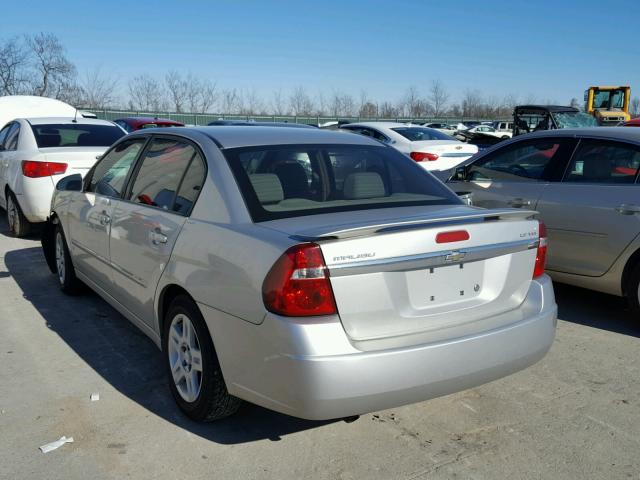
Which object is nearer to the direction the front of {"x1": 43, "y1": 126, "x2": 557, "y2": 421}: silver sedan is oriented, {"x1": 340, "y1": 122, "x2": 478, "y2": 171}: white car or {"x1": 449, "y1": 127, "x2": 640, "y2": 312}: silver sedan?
the white car

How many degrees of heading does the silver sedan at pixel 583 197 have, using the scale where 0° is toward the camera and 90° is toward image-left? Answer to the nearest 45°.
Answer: approximately 135°

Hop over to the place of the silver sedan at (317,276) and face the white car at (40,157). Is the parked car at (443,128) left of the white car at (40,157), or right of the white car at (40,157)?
right

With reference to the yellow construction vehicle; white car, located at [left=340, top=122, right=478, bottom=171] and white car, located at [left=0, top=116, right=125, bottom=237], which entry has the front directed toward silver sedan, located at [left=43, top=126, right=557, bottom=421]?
the yellow construction vehicle

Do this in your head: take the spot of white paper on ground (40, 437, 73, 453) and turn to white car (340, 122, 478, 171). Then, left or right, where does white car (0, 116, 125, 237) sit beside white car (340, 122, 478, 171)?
left

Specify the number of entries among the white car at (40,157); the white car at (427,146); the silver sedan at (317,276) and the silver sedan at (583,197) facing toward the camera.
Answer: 0

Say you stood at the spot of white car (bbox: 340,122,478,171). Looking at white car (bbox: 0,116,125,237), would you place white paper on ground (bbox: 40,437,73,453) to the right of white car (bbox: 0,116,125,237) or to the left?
left

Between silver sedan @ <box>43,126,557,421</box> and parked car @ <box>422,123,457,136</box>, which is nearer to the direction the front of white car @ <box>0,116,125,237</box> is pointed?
the parked car

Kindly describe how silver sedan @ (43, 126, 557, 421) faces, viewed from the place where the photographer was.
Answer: facing away from the viewer and to the left of the viewer

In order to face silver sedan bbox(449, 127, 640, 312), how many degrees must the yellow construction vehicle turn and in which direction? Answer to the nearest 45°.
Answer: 0° — it already faces it

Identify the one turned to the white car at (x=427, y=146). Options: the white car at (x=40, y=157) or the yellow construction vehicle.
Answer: the yellow construction vehicle

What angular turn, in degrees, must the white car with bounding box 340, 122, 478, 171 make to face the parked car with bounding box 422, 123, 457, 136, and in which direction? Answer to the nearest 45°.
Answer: approximately 45° to its right

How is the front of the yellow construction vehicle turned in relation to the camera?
facing the viewer

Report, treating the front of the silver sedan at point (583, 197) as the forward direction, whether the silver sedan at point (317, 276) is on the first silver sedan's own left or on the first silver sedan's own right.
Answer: on the first silver sedan's own left
